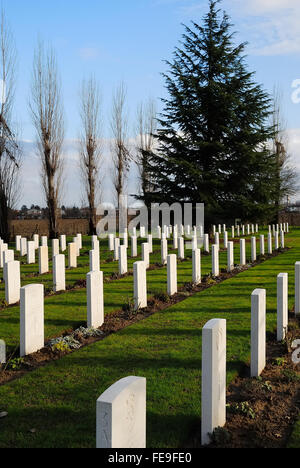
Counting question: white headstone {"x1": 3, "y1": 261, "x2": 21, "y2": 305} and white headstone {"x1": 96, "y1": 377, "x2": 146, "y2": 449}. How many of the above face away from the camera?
0

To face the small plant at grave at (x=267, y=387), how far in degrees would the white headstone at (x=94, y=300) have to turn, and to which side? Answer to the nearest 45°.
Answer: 0° — it already faces it

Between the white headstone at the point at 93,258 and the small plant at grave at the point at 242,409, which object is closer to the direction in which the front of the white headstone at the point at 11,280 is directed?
the small plant at grave

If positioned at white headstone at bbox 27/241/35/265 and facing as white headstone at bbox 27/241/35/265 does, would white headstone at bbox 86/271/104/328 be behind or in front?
in front

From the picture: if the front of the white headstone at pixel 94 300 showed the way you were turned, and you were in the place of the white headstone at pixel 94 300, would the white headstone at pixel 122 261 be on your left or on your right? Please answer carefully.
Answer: on your left

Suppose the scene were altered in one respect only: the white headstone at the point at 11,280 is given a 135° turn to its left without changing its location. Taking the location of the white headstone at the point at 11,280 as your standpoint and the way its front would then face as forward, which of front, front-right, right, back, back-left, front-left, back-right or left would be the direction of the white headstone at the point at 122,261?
front-right

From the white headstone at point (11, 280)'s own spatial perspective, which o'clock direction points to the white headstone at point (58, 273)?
the white headstone at point (58, 273) is roughly at 9 o'clock from the white headstone at point (11, 280).

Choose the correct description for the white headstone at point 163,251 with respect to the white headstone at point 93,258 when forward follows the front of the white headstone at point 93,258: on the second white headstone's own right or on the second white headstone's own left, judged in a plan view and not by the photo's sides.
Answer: on the second white headstone's own left

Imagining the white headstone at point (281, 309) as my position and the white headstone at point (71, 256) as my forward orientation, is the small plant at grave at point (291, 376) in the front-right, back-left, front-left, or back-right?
back-left

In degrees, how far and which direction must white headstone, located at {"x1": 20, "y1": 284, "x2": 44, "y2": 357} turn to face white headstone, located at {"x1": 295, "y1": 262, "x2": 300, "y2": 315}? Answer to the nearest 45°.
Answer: approximately 45° to its left

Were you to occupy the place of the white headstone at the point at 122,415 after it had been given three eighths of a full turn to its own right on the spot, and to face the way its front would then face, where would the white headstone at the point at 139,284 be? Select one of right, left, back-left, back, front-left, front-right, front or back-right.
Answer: right
